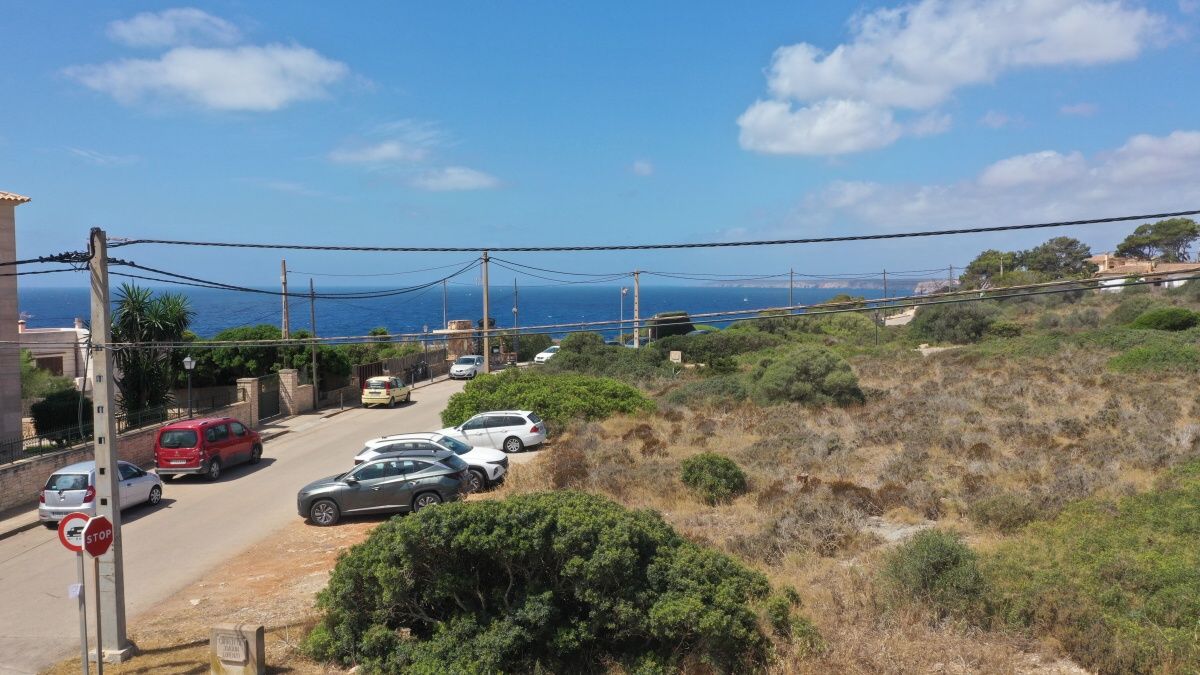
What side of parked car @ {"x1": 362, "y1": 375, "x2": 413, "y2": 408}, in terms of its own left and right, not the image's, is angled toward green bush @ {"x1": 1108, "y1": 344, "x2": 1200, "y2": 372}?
right

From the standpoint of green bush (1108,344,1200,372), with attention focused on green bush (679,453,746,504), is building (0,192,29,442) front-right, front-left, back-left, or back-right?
front-right

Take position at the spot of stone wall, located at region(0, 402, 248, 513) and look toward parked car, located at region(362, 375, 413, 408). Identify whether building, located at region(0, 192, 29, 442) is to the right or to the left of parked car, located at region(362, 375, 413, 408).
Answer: left

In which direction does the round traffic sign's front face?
toward the camera

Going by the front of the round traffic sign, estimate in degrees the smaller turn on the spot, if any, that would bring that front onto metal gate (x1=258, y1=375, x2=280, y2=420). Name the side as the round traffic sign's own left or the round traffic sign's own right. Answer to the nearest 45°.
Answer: approximately 180°

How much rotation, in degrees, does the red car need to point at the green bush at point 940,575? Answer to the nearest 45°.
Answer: approximately 90° to its right

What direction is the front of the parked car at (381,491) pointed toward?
to the viewer's left

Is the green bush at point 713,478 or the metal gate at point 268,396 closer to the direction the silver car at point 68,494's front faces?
the metal gate

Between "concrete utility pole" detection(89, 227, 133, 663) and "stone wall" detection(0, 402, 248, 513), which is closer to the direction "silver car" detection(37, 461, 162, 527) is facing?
the stone wall

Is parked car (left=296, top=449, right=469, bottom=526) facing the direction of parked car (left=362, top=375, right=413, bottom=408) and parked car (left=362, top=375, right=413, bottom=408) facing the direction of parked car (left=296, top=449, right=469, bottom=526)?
no

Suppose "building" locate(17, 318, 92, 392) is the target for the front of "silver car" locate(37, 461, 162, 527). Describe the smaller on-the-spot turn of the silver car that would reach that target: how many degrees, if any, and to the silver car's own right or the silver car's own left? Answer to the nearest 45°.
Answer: approximately 45° to the silver car's own left

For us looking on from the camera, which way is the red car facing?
facing away from the viewer and to the right of the viewer

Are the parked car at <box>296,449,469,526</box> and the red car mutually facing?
no

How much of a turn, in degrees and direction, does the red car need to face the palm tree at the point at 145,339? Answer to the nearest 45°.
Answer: approximately 45° to its left

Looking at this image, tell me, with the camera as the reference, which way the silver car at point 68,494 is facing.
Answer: facing away from the viewer and to the right of the viewer

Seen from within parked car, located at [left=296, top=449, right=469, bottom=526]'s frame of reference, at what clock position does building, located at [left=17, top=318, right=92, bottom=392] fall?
The building is roughly at 2 o'clock from the parked car.

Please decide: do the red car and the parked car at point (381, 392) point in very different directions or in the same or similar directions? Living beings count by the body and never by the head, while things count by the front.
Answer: same or similar directions
